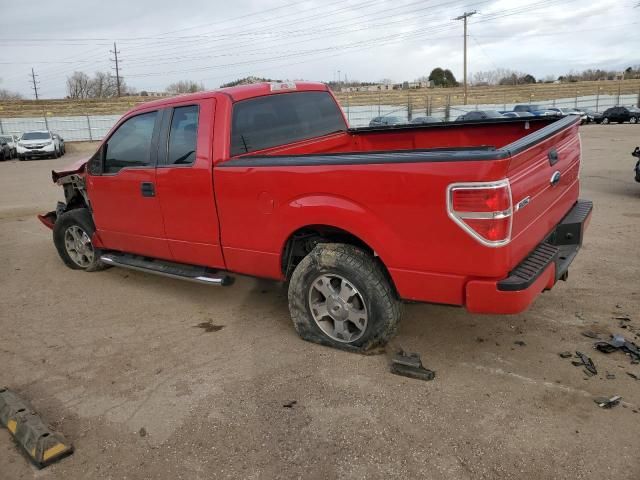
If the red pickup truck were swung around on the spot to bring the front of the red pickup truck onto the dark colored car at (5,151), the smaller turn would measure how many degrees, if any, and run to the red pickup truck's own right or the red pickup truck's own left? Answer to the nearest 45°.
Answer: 0° — it already faces it

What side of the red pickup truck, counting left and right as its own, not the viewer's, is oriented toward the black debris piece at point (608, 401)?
back

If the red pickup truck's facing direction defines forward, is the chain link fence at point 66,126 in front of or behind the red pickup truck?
in front

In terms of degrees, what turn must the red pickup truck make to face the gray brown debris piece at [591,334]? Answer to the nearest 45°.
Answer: approximately 135° to its right

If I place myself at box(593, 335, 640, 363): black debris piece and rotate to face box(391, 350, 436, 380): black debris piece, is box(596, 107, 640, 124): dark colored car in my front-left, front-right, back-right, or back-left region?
back-right

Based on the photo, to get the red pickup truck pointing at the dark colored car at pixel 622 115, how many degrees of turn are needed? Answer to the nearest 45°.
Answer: approximately 90° to its right

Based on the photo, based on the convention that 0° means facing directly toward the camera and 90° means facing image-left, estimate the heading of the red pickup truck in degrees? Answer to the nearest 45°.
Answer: approximately 135°
